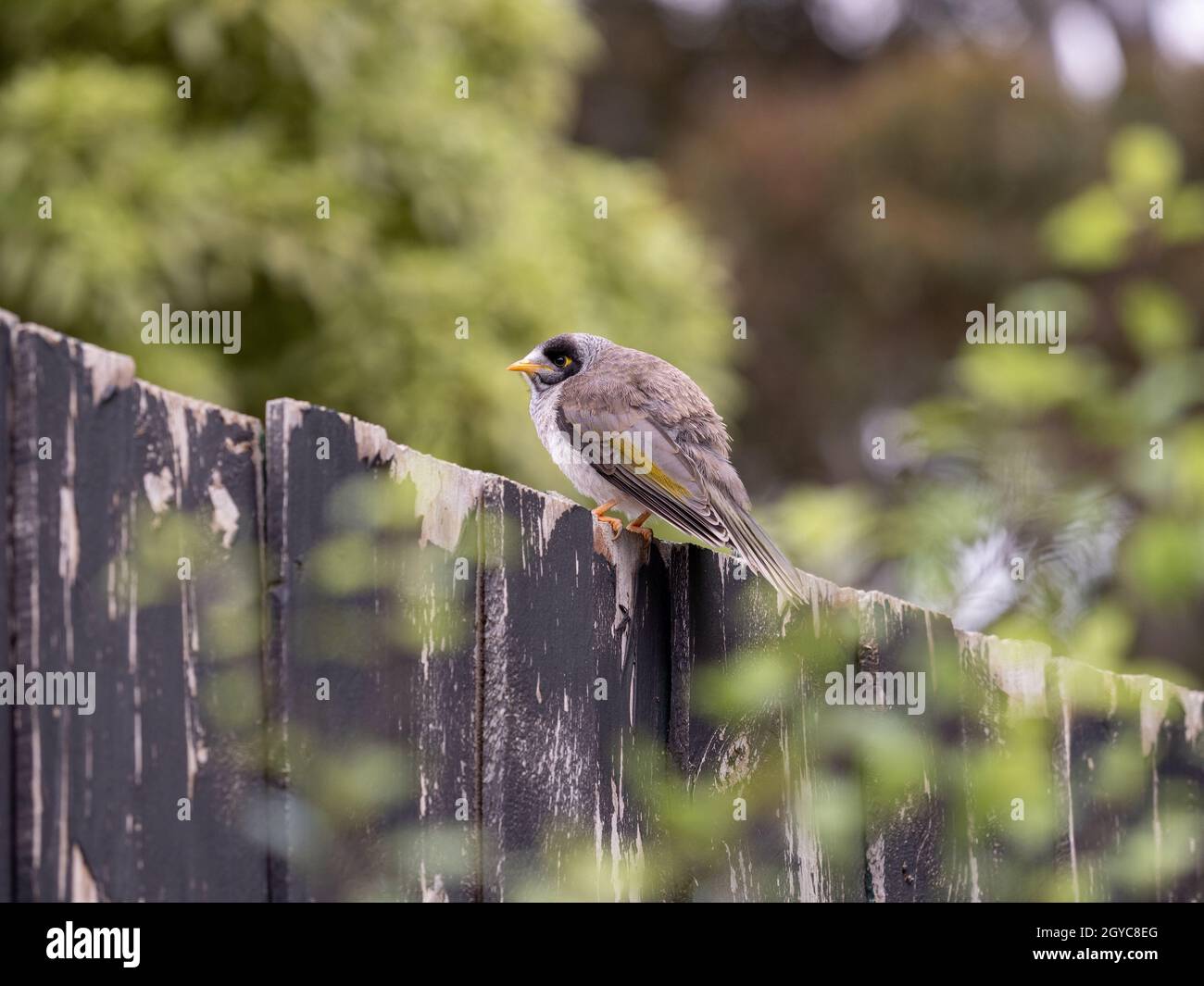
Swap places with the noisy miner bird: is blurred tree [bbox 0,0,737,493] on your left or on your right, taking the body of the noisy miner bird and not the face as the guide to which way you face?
on your right

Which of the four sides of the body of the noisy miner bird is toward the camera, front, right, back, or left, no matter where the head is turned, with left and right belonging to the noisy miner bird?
left
